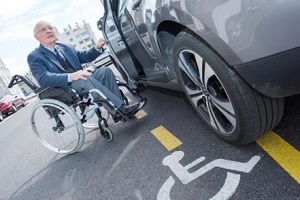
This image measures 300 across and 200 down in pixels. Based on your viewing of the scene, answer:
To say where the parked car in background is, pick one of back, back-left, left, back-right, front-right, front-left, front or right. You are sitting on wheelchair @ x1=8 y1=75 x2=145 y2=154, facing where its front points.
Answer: back-left

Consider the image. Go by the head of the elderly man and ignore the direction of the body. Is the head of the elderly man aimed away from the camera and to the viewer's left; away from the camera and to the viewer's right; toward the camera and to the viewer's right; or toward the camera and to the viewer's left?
toward the camera and to the viewer's right

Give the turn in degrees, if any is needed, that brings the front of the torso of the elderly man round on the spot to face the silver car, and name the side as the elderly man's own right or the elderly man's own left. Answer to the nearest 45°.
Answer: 0° — they already face it

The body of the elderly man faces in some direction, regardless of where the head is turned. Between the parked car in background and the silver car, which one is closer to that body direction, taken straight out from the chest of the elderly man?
the silver car

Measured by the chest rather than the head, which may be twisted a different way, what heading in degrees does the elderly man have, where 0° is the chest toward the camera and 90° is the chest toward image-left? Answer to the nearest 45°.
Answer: approximately 315°

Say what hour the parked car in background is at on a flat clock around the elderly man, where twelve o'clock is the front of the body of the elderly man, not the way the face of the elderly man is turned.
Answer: The parked car in background is roughly at 7 o'clock from the elderly man.

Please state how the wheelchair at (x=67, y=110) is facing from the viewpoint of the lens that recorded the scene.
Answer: facing the viewer and to the right of the viewer
